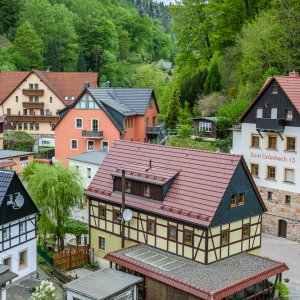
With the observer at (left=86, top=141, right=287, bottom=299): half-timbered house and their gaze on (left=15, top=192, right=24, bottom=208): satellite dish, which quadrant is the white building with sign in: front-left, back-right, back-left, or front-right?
back-right

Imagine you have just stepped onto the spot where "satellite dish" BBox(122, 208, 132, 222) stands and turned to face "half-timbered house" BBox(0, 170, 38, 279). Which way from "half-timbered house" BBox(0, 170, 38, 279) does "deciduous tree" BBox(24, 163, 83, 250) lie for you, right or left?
right

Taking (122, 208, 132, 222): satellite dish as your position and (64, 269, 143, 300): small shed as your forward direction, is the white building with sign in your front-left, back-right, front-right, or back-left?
back-left
